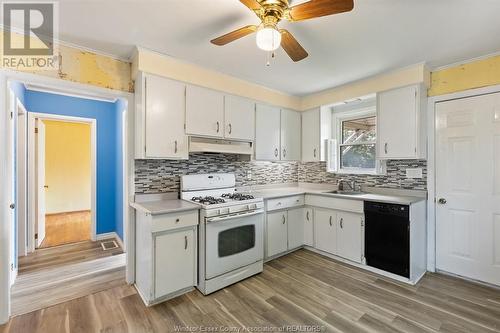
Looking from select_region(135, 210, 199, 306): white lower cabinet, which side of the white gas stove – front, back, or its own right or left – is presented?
right

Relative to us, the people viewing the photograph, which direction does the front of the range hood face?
facing the viewer and to the right of the viewer

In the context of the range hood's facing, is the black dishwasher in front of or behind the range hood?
in front

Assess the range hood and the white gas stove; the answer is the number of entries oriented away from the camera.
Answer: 0

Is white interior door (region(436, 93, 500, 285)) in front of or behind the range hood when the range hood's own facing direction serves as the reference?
in front

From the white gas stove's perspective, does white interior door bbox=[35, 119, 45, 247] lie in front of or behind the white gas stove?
behind

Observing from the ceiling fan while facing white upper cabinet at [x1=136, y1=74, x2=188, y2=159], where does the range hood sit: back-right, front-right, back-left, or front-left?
front-right

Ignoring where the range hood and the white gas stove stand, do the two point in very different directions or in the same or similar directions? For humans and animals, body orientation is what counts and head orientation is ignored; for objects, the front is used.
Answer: same or similar directions

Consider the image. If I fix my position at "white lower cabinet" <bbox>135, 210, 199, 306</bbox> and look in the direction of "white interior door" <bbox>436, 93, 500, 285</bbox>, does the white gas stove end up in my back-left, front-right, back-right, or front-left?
front-left

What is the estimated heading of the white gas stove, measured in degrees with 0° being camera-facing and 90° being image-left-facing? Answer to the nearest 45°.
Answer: approximately 315°
